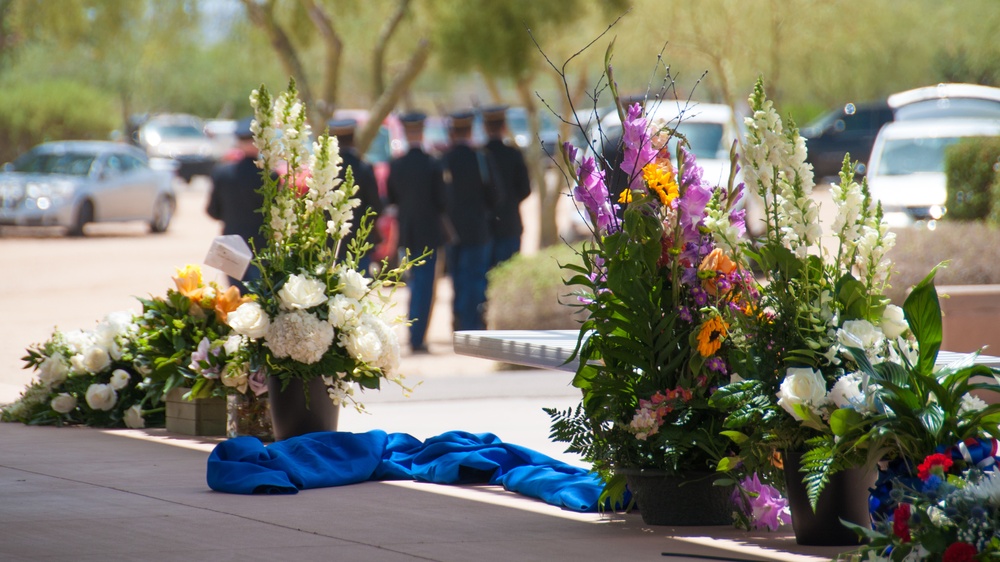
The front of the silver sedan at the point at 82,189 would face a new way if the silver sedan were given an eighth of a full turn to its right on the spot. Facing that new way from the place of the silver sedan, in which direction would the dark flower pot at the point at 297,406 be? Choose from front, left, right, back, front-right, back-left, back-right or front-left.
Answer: left

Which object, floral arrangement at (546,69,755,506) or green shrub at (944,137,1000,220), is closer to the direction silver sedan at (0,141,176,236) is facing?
the floral arrangement

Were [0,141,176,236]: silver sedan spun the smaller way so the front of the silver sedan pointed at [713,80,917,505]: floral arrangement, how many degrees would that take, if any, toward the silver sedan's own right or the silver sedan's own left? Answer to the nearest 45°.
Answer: approximately 45° to the silver sedan's own left

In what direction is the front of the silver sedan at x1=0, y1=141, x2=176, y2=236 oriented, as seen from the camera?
facing the viewer and to the left of the viewer

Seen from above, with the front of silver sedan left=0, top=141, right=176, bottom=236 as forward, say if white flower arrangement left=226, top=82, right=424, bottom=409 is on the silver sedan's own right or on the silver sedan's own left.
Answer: on the silver sedan's own left

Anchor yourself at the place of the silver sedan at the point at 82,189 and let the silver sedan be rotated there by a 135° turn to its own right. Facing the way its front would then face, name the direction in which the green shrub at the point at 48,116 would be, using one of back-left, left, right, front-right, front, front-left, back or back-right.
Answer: front

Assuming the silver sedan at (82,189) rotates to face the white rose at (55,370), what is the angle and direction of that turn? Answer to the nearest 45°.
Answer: approximately 45° to its left
